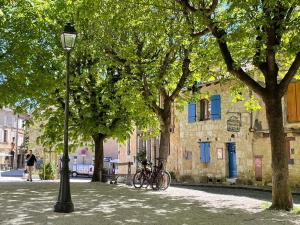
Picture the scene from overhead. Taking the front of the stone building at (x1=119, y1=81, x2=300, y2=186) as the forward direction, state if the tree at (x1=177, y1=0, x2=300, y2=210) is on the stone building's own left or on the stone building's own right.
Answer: on the stone building's own left

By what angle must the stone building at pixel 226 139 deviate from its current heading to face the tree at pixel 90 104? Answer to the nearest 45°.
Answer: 0° — it already faces it

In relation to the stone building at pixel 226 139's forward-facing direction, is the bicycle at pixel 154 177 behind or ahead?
ahead

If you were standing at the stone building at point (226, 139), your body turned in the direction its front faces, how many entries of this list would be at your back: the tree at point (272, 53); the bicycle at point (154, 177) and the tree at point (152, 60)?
0

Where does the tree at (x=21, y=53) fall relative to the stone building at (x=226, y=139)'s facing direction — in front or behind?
in front

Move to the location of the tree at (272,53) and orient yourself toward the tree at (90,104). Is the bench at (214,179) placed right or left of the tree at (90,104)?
right

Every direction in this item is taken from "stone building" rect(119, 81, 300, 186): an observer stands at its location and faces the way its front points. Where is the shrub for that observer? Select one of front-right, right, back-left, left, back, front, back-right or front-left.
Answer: front-right

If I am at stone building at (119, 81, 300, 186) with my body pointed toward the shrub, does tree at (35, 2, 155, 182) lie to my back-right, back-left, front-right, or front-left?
front-left
